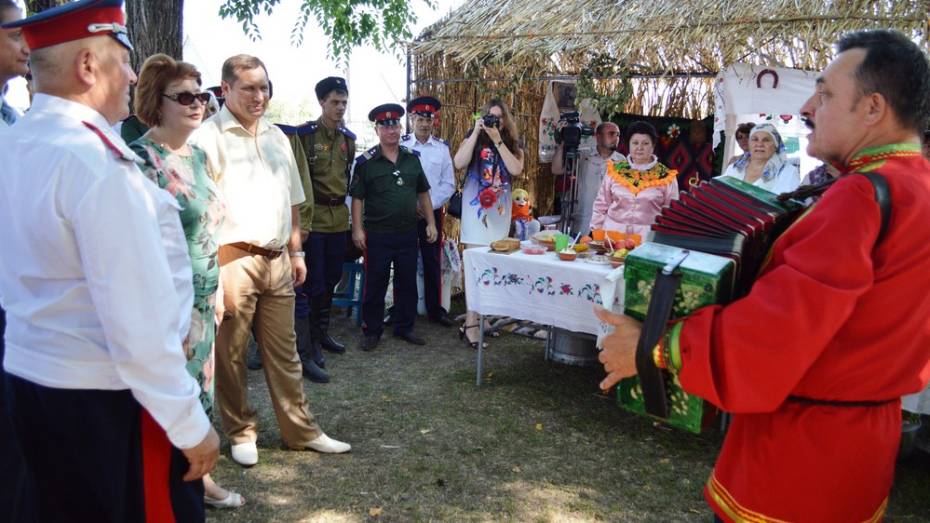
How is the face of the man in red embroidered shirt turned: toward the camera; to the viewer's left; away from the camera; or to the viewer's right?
to the viewer's left

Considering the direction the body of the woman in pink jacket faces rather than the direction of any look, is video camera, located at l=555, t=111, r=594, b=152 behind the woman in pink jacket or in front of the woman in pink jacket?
behind

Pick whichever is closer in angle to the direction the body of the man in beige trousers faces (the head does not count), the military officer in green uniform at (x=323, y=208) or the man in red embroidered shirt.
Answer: the man in red embroidered shirt

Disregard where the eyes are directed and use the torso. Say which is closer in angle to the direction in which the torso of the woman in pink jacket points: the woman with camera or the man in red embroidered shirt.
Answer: the man in red embroidered shirt

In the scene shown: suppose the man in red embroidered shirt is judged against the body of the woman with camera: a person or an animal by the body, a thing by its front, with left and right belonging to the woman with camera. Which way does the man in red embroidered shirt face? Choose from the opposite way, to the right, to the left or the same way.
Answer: to the right

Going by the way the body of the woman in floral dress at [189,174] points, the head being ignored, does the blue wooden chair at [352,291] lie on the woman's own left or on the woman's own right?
on the woman's own left

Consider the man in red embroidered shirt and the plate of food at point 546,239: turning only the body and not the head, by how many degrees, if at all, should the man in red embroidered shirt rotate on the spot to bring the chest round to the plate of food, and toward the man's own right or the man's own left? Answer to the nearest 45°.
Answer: approximately 45° to the man's own right

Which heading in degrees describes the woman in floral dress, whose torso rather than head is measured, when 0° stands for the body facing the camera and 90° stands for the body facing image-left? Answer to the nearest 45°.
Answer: approximately 315°

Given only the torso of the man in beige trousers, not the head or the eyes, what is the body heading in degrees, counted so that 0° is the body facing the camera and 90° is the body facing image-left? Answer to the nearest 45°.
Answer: approximately 315°
